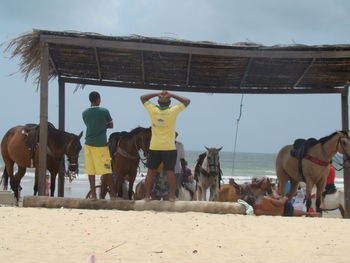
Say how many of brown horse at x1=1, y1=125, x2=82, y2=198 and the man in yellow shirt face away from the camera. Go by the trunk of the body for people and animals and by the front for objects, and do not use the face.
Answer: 1

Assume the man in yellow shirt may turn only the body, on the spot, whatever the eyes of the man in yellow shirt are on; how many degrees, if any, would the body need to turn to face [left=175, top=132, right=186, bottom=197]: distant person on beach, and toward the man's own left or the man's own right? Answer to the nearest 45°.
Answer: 0° — they already face them

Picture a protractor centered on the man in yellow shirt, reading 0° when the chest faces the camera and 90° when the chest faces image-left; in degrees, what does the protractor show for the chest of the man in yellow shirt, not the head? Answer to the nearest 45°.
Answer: approximately 180°

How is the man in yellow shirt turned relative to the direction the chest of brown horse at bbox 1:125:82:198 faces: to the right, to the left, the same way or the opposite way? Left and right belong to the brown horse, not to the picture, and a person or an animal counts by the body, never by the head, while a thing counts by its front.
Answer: to the left

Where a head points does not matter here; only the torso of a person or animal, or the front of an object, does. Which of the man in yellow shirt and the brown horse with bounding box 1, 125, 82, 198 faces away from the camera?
the man in yellow shirt

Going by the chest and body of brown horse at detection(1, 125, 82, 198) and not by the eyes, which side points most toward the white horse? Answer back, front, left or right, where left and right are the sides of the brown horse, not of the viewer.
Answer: front

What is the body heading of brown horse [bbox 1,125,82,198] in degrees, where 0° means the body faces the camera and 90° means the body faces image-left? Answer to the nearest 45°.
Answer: approximately 270°

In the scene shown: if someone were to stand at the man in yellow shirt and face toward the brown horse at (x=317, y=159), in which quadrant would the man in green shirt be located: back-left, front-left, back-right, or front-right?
back-left
